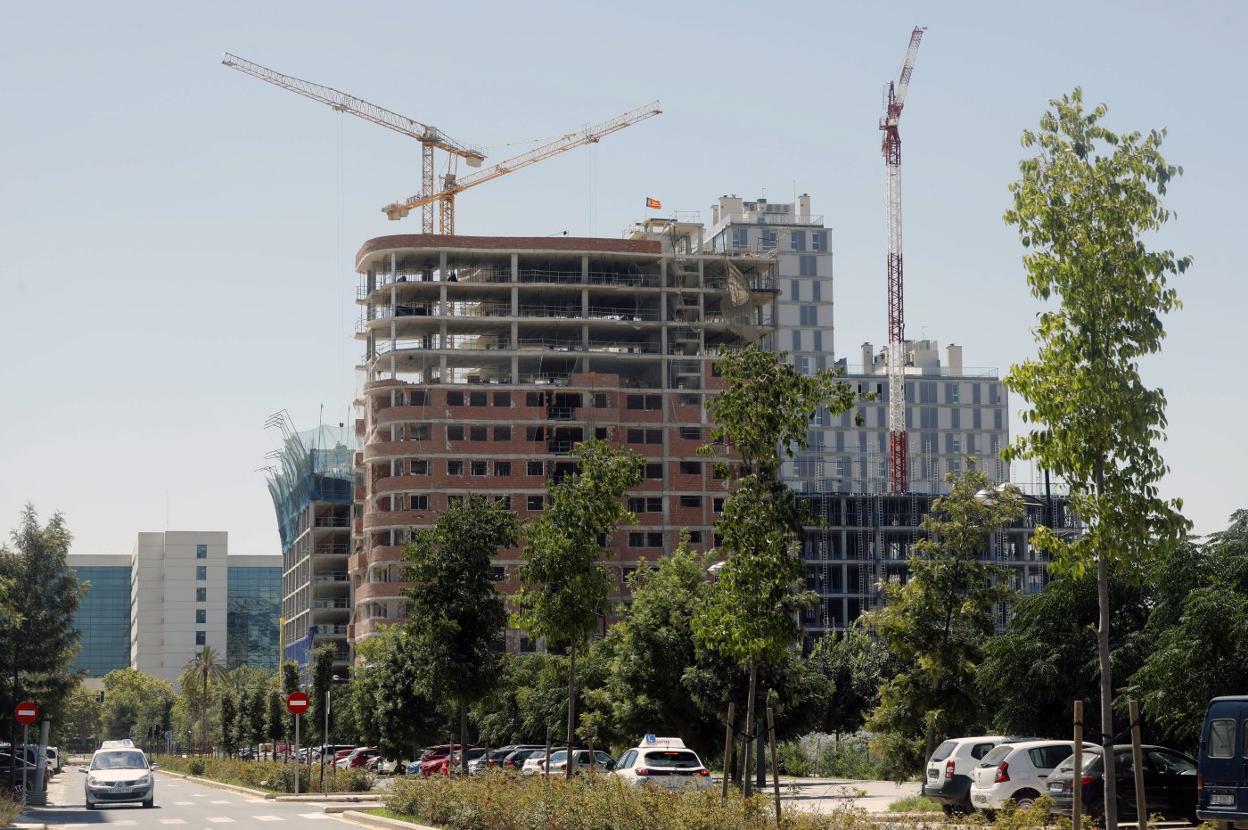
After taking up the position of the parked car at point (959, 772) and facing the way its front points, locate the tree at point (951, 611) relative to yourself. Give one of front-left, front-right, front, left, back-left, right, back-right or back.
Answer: front-left

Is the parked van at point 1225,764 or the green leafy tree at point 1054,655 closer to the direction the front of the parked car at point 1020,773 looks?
the green leafy tree

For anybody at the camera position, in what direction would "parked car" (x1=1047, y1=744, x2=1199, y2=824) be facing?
facing away from the viewer and to the right of the viewer

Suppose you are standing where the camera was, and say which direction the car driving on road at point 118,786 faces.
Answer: facing the viewer

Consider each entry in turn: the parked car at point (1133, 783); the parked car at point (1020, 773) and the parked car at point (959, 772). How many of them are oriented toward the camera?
0

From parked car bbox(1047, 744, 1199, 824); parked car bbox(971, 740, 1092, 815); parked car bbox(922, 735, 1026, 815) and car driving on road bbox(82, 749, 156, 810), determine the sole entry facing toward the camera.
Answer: car driving on road bbox(82, 749, 156, 810)

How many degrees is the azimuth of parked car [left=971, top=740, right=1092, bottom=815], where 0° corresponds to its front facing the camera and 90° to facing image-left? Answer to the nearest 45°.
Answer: approximately 225°

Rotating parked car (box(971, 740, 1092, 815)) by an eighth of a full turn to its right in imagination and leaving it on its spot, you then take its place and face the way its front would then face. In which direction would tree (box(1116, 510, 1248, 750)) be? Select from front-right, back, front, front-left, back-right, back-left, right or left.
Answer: front

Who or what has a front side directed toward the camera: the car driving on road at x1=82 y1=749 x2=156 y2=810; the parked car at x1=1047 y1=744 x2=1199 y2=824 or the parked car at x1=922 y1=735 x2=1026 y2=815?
the car driving on road at x1=82 y1=749 x2=156 y2=810

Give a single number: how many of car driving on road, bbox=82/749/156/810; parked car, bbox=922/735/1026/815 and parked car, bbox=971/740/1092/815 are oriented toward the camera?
1

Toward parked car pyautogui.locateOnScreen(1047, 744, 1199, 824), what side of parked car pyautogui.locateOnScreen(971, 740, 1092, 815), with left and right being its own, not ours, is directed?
right

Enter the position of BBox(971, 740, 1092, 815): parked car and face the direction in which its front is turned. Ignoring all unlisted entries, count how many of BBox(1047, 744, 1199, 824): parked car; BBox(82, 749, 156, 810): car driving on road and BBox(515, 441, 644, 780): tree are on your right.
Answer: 1

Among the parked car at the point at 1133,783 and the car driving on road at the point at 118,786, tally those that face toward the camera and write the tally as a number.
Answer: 1
